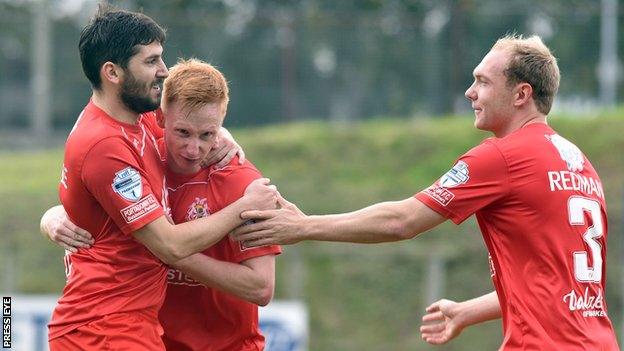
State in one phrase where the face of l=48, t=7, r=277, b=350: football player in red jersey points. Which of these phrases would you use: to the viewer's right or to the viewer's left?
to the viewer's right

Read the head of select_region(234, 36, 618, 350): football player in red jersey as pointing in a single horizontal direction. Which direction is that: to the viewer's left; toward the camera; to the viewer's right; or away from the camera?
to the viewer's left

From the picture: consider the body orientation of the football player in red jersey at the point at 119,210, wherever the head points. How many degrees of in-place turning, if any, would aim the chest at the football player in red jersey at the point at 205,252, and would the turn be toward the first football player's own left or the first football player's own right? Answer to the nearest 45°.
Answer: approximately 45° to the first football player's own left

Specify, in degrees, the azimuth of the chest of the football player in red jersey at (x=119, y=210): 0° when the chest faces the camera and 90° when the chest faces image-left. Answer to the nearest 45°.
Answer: approximately 270°

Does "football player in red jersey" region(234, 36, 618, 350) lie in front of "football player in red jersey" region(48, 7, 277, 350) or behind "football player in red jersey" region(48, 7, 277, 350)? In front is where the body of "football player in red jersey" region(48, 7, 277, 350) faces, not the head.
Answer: in front

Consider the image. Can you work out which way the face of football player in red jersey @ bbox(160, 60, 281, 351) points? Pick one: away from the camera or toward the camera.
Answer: toward the camera
